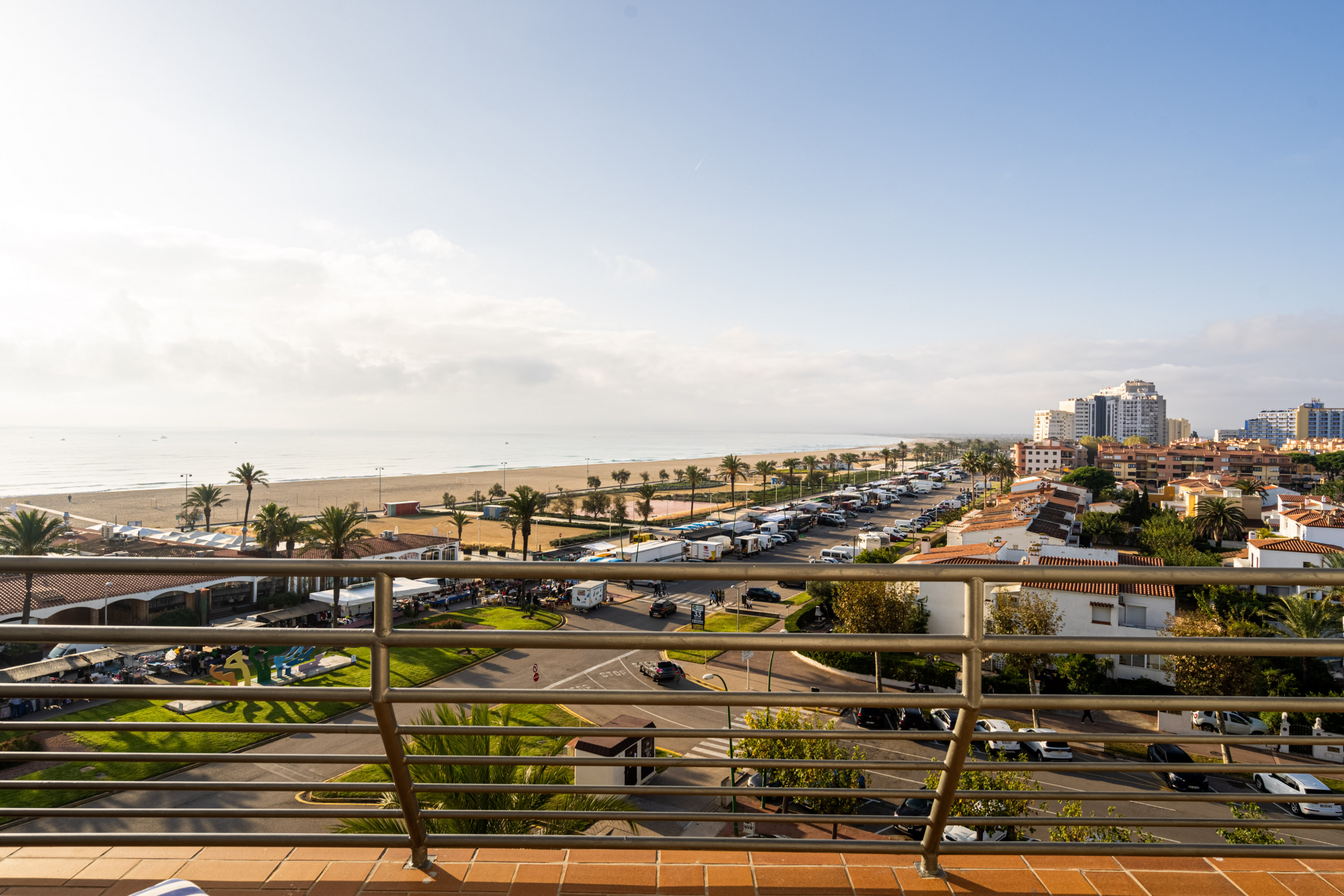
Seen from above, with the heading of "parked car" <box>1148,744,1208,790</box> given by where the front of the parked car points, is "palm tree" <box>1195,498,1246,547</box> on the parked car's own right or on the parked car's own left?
on the parked car's own left

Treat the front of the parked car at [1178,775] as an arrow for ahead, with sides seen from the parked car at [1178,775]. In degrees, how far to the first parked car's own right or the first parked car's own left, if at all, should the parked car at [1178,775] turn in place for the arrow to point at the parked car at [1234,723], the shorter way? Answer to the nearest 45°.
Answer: approximately 135° to the first parked car's own left

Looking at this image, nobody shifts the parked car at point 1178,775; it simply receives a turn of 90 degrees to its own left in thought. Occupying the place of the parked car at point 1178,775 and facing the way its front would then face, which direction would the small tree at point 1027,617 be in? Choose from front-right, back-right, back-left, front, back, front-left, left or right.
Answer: left

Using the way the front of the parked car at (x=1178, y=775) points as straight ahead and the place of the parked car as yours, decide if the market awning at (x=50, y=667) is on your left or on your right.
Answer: on your right

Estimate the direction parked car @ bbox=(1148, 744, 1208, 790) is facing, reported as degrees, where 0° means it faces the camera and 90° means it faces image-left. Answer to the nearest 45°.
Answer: approximately 315°

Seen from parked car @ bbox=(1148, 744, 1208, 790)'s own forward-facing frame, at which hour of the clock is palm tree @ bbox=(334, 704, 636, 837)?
The palm tree is roughly at 2 o'clock from the parked car.

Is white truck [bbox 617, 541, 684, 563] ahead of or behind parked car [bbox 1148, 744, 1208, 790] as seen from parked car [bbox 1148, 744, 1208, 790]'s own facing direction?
behind

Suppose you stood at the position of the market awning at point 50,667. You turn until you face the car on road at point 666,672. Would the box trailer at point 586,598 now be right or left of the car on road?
left

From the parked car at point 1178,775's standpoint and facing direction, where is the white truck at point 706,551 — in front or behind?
behind

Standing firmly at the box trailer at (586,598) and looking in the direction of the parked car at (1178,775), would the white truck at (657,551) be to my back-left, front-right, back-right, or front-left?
back-left

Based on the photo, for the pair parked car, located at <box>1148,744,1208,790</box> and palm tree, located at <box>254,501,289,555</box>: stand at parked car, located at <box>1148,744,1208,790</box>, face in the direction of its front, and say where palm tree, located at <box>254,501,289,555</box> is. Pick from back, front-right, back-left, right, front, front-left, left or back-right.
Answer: back-right
